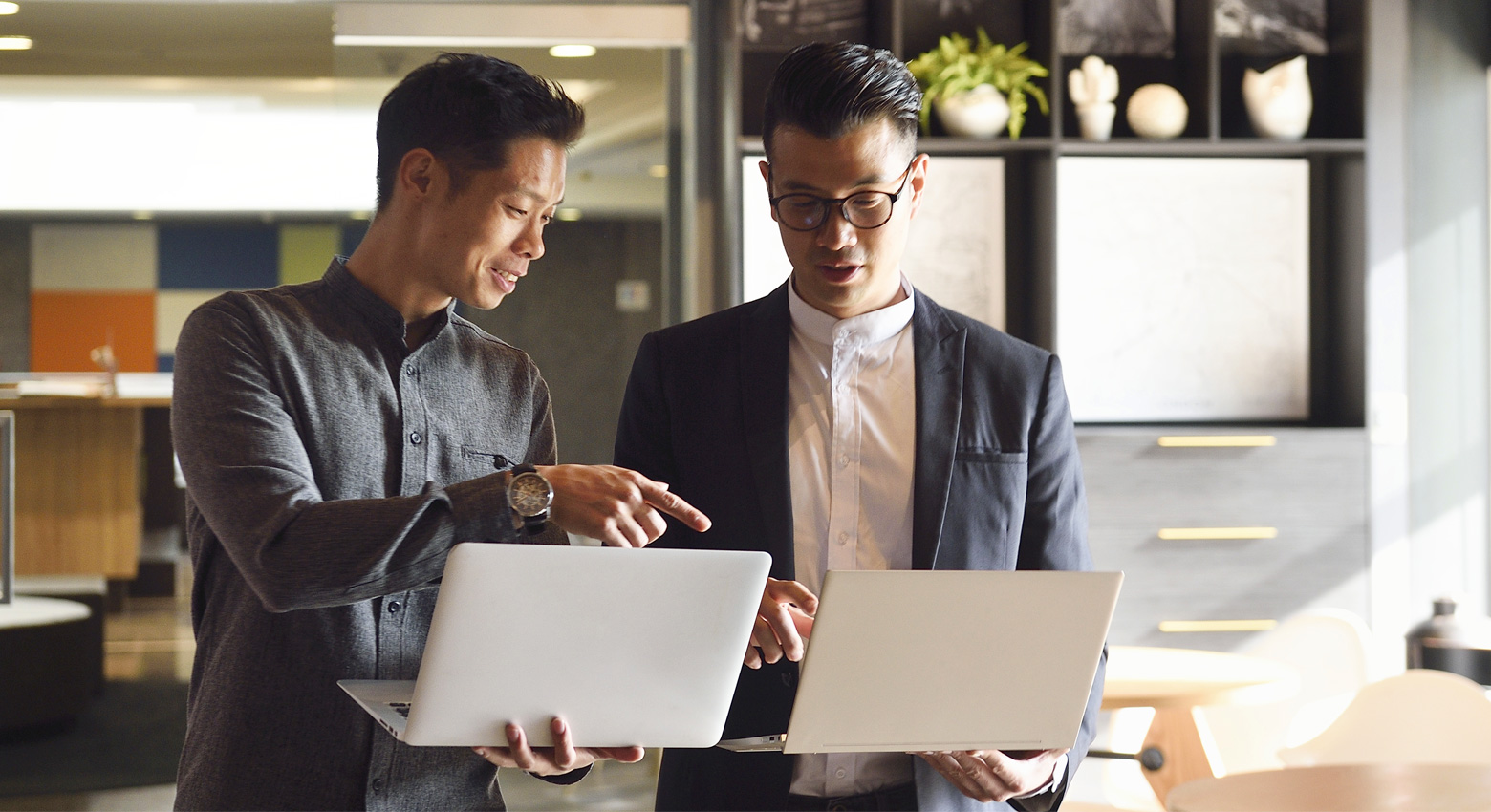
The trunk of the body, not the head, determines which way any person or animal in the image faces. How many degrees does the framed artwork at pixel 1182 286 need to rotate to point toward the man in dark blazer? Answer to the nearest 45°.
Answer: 0° — it already faces them

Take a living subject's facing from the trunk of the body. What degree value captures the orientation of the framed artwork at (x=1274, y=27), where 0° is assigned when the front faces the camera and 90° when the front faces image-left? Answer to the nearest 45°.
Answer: approximately 0°

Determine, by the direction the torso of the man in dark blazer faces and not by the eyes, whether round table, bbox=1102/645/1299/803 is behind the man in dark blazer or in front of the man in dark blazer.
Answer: behind

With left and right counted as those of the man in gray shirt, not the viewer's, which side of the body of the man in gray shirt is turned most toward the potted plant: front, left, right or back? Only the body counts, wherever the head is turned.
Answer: left

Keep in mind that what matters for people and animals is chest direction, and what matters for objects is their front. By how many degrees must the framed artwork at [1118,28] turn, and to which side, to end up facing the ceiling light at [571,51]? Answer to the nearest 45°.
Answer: approximately 90° to its right

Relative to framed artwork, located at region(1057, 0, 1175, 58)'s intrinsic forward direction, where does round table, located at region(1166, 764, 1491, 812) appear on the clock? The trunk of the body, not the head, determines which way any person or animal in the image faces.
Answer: The round table is roughly at 12 o'clock from the framed artwork.

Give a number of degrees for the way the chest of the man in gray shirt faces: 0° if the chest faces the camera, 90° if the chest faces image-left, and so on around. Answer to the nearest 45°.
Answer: approximately 315°

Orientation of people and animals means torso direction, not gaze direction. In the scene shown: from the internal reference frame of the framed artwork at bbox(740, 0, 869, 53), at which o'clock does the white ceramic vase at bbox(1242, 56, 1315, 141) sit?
The white ceramic vase is roughly at 9 o'clock from the framed artwork.
